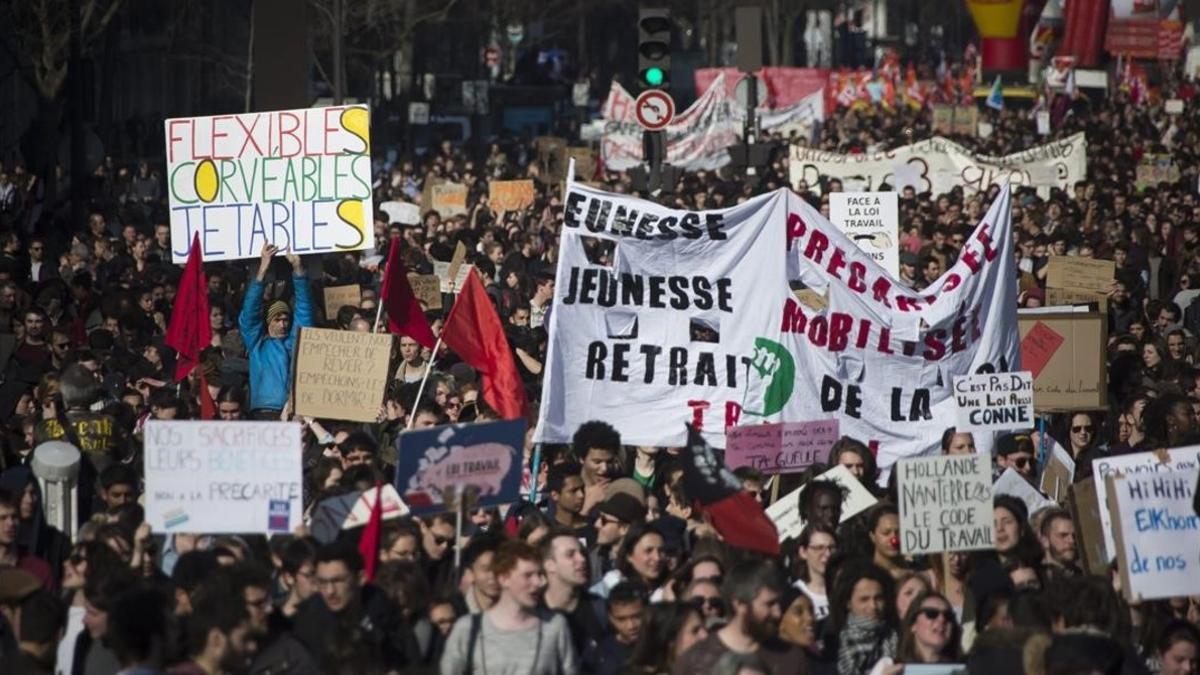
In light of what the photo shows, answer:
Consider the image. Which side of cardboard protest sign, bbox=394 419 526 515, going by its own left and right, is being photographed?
front

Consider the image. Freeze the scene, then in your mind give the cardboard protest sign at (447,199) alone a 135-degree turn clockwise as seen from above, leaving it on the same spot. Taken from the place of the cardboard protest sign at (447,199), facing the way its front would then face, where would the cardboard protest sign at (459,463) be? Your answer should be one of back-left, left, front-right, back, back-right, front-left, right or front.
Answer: back-left

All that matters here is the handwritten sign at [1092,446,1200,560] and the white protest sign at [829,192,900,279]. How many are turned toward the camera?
2

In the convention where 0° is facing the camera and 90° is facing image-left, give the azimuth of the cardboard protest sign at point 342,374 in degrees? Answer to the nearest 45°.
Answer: approximately 0°

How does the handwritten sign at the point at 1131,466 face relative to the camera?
toward the camera

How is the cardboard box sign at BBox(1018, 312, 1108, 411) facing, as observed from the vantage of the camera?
facing the viewer

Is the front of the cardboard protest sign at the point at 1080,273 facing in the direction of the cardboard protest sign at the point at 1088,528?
yes

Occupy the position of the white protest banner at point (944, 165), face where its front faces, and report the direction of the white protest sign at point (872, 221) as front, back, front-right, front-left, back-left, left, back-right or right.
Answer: front

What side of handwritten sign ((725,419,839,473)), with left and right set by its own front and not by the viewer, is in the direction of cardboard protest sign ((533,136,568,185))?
back

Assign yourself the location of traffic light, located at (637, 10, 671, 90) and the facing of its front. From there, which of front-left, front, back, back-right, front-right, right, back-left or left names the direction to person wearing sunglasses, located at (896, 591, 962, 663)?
front

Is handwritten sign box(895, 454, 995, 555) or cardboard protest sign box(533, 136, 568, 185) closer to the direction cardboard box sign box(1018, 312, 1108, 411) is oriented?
the handwritten sign

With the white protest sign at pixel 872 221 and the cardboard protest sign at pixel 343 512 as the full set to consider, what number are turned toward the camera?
2

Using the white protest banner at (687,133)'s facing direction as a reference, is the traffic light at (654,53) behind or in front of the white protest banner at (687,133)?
in front

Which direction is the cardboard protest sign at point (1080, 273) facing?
toward the camera
